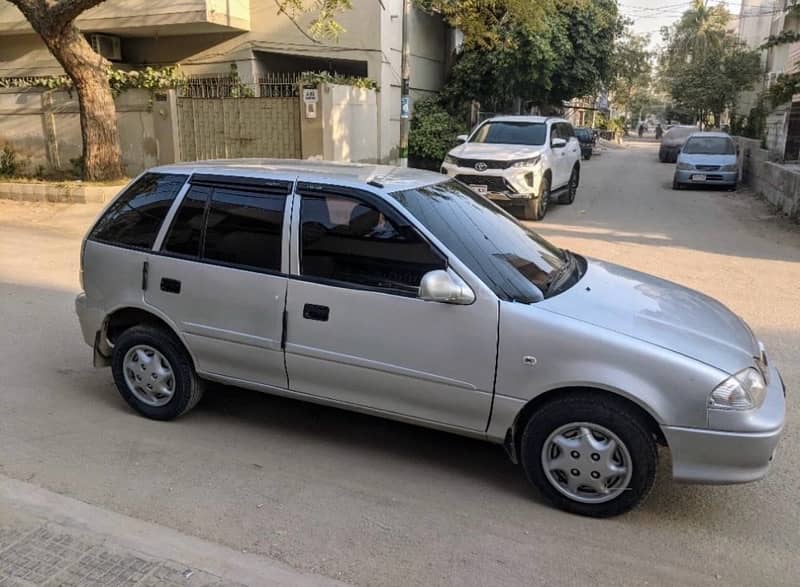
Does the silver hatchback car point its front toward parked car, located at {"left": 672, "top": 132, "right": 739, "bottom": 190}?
no

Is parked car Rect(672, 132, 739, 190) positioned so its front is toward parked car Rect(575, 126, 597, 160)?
no

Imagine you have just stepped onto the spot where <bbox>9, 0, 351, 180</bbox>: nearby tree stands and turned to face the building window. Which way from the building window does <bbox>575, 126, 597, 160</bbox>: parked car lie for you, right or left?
right

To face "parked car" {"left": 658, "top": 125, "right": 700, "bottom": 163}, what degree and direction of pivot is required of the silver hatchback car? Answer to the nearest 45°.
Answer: approximately 135° to its left

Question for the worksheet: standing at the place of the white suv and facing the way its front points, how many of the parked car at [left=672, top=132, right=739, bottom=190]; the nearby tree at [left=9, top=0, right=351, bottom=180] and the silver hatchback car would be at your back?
1

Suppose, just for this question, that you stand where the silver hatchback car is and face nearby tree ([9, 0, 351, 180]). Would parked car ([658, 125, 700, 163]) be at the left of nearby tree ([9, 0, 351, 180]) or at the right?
right

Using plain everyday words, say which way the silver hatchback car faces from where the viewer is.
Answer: facing the viewer and to the right of the viewer

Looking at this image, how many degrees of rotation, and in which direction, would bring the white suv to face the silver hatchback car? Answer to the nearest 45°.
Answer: approximately 45° to its left

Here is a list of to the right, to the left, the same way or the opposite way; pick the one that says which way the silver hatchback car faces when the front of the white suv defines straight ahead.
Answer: to the left

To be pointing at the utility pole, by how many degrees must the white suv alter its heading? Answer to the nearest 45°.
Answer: approximately 90° to its right

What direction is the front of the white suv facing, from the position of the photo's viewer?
facing the viewer and to the left of the viewer

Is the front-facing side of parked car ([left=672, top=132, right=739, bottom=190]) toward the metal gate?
no

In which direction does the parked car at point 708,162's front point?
toward the camera

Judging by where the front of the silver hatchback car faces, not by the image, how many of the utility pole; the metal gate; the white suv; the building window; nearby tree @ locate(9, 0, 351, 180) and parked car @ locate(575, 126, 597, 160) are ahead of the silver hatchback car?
0

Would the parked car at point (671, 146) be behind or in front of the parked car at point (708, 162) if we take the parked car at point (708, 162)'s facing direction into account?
behind

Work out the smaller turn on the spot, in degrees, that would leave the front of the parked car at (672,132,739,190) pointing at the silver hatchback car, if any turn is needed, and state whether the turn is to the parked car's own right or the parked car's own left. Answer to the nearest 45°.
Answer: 0° — it already faces it

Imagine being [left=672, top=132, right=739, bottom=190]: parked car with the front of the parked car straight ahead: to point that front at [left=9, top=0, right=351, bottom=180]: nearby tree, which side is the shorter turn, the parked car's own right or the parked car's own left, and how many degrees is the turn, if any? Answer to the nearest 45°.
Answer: approximately 45° to the parked car's own right
